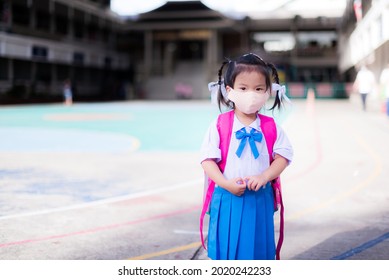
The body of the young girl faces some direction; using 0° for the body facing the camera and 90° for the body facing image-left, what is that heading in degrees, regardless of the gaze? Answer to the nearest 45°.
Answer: approximately 0°
